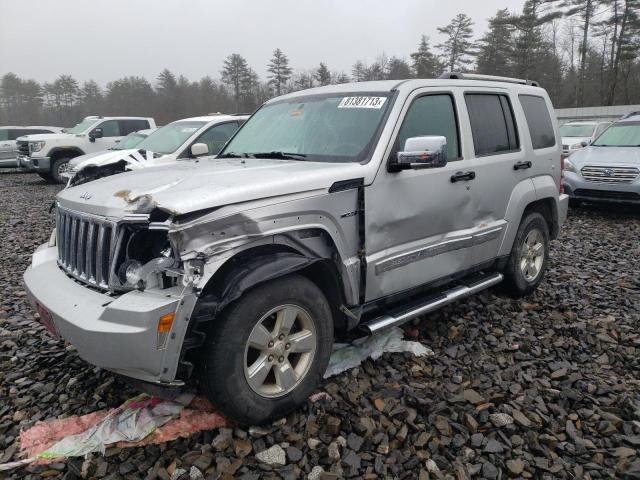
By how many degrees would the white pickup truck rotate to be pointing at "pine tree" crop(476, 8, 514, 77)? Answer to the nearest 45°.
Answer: approximately 180°

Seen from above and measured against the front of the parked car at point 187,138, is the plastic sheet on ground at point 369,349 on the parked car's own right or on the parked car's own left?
on the parked car's own left

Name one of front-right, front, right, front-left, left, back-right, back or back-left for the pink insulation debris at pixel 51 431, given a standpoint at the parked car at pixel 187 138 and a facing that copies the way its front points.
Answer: front-left

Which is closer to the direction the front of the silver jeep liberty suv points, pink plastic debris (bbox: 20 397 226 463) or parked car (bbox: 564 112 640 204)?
the pink plastic debris

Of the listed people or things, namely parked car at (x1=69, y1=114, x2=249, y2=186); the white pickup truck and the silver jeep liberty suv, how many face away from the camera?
0

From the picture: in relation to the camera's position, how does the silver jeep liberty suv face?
facing the viewer and to the left of the viewer

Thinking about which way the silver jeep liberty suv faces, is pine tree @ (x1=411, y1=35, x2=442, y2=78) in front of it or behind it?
behind

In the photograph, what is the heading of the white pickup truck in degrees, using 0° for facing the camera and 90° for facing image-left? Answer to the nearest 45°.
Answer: approximately 45°

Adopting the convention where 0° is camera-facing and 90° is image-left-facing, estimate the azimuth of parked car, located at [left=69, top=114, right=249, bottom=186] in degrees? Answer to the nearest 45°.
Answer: approximately 45°

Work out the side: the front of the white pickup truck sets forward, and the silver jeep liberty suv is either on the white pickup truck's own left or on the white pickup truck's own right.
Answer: on the white pickup truck's own left

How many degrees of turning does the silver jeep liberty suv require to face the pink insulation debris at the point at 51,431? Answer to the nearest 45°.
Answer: approximately 45° to its right
